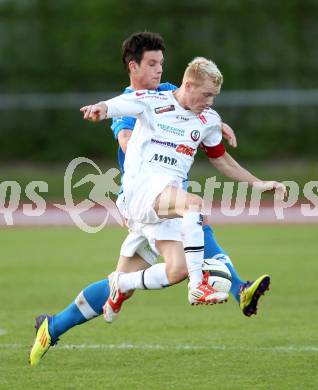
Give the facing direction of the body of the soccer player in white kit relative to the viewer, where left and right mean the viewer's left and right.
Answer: facing the viewer and to the right of the viewer

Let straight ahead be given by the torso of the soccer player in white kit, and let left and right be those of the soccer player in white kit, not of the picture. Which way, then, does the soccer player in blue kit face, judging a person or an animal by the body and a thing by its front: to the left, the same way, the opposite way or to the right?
the same way

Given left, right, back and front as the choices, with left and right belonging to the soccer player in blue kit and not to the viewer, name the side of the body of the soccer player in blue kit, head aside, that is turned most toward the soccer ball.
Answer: front

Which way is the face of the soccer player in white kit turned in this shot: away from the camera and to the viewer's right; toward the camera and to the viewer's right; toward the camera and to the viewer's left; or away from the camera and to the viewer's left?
toward the camera and to the viewer's right
